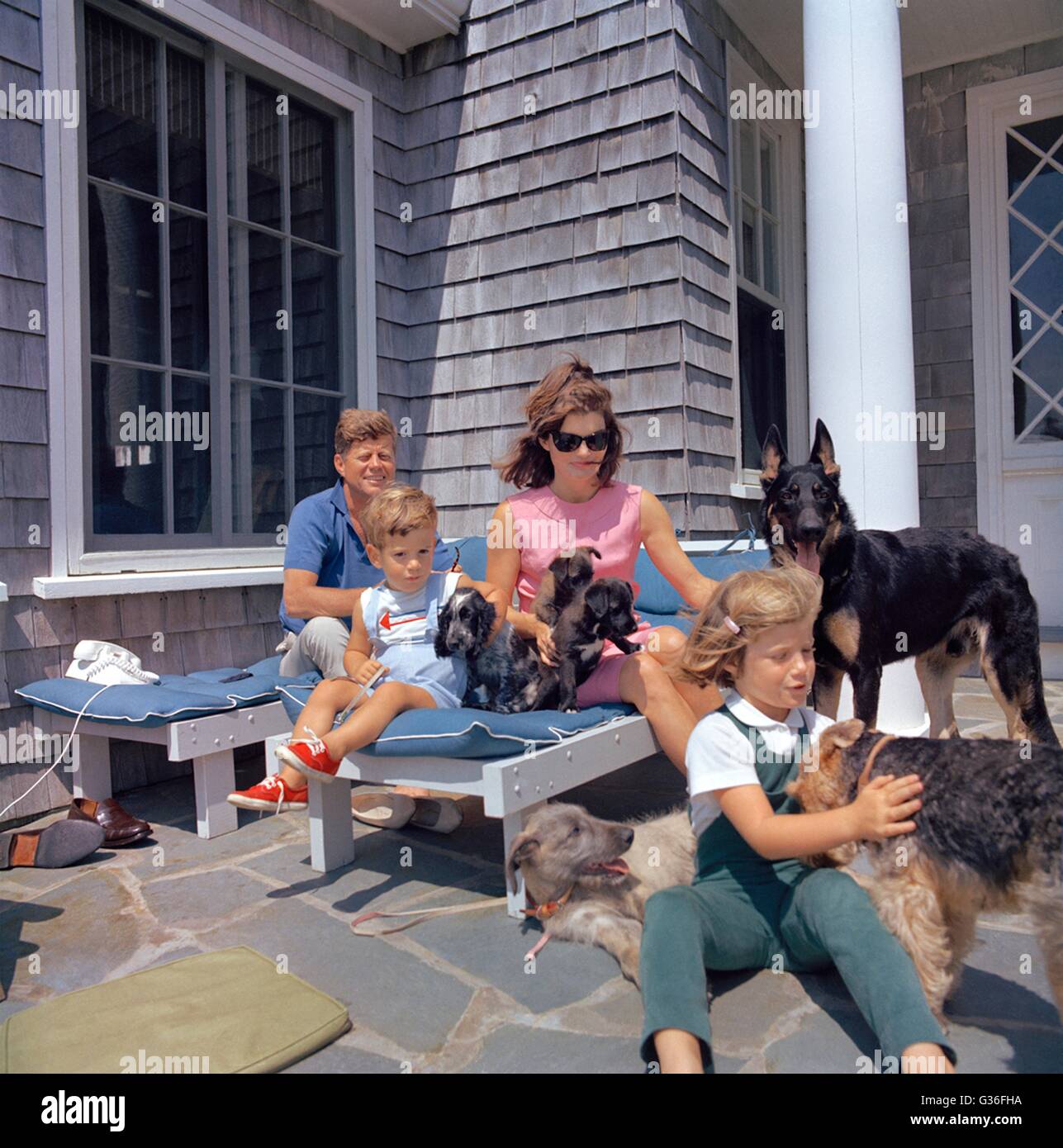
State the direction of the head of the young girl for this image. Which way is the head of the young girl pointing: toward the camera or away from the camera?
toward the camera

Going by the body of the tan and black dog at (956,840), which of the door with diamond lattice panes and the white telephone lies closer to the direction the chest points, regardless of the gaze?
the white telephone

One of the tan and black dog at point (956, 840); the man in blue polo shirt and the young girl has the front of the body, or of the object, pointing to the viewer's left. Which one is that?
the tan and black dog

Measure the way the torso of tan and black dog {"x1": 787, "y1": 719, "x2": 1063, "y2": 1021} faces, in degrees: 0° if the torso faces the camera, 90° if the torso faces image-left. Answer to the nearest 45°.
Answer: approximately 90°

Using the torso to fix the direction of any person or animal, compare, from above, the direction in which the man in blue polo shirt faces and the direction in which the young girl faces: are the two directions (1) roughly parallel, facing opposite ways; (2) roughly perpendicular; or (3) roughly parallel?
roughly parallel

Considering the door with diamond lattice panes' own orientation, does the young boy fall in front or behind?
in front

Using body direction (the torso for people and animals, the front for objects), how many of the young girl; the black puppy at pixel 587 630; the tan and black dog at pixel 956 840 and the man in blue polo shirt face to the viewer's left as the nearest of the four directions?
1

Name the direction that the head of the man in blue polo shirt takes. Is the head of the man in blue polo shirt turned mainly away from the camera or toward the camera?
toward the camera

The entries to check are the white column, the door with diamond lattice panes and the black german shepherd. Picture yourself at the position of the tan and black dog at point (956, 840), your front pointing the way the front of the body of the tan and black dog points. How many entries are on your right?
3

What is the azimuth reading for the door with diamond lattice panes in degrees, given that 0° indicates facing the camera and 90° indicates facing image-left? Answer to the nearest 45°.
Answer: approximately 45°

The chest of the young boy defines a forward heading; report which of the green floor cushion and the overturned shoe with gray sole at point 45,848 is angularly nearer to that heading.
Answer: the green floor cushion

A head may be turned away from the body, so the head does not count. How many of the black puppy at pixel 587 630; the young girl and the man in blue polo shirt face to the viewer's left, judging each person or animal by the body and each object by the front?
0
